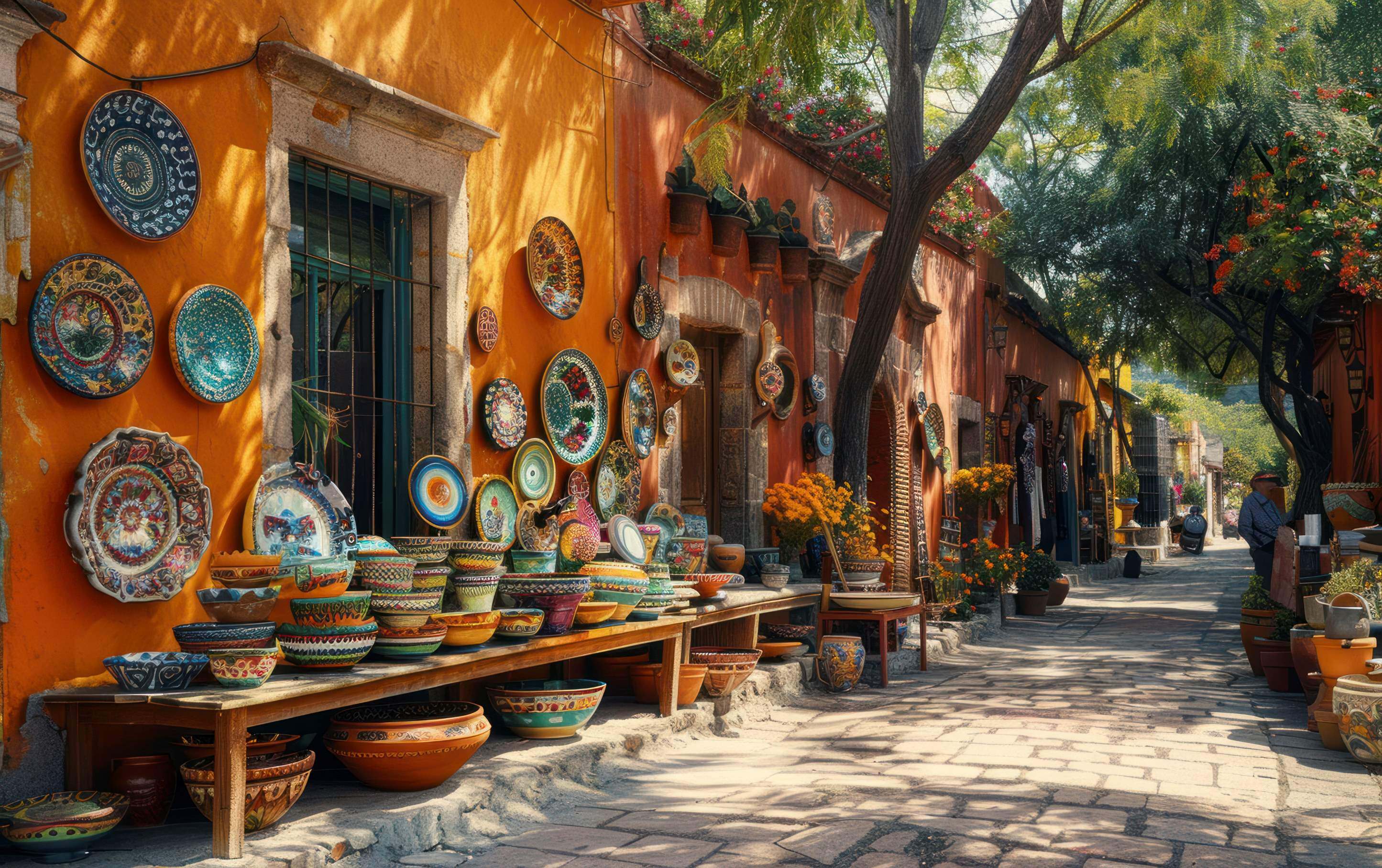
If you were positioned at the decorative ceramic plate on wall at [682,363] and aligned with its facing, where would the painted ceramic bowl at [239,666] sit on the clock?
The painted ceramic bowl is roughly at 2 o'clock from the decorative ceramic plate on wall.

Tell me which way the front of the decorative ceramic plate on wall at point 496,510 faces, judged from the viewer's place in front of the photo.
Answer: facing the viewer and to the right of the viewer

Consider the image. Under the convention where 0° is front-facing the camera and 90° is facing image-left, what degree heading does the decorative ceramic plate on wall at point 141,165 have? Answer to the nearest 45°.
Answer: approximately 315°

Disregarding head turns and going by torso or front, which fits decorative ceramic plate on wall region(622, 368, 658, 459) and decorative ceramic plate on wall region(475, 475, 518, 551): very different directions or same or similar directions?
same or similar directions

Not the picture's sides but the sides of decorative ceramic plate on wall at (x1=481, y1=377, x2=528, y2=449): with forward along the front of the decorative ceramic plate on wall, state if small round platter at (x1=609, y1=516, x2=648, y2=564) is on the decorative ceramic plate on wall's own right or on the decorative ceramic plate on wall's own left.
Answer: on the decorative ceramic plate on wall's own left

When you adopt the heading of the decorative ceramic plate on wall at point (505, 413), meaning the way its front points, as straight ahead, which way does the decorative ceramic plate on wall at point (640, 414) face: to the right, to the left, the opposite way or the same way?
the same way

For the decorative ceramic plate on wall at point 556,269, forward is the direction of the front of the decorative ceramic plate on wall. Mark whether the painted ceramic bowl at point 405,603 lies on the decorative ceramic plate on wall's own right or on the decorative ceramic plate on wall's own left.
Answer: on the decorative ceramic plate on wall's own right

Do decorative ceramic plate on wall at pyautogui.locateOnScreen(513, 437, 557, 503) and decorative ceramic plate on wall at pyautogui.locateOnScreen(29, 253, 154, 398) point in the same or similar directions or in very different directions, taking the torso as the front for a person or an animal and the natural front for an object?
same or similar directions

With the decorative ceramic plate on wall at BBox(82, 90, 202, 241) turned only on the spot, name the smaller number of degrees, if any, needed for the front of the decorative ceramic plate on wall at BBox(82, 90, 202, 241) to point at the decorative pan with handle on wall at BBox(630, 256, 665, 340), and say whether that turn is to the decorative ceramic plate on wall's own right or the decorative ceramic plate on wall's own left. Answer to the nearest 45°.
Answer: approximately 90° to the decorative ceramic plate on wall's own left

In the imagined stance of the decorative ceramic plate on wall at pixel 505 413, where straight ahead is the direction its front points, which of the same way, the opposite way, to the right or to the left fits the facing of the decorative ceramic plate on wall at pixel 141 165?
the same way

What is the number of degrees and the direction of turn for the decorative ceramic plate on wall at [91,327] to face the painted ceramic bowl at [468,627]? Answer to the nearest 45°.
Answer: approximately 45° to its left

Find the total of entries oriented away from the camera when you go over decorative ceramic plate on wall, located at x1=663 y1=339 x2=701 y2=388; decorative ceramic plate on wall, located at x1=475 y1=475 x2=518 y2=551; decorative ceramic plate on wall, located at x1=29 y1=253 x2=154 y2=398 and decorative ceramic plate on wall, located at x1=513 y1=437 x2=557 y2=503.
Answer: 0

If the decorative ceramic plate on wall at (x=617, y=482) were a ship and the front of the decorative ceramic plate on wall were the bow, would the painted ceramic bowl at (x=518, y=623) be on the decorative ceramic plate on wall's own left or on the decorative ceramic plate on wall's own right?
on the decorative ceramic plate on wall's own right

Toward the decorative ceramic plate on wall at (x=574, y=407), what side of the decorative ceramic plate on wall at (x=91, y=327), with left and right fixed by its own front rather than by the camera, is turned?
left

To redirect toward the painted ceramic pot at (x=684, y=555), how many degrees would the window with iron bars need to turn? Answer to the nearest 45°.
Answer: approximately 90° to its left

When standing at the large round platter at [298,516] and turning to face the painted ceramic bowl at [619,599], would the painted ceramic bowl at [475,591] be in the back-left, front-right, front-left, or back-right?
front-right

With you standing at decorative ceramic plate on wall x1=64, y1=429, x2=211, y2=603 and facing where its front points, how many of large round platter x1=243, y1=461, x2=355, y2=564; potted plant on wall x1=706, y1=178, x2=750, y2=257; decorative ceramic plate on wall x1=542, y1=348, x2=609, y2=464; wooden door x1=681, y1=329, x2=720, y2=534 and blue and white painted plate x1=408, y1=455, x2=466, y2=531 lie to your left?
5
